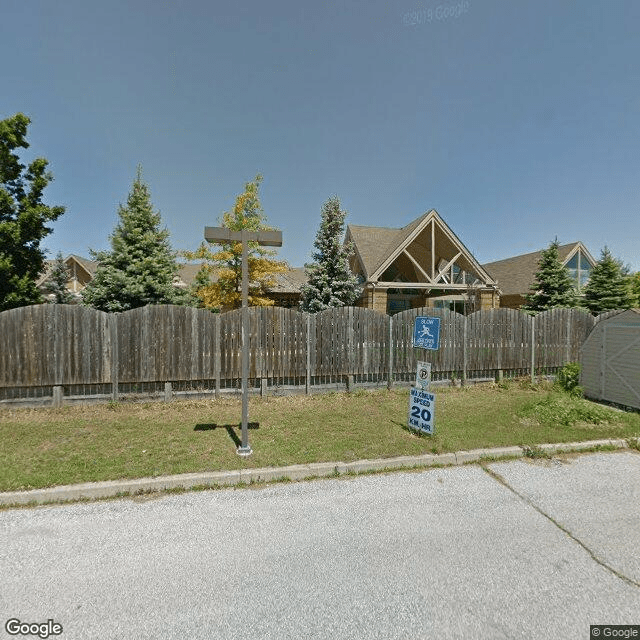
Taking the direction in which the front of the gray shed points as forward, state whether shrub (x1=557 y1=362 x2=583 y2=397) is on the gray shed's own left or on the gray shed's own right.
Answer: on the gray shed's own right

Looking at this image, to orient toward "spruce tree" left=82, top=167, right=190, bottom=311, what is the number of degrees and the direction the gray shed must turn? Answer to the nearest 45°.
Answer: approximately 45° to its right

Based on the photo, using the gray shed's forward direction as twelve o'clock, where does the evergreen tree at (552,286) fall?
The evergreen tree is roughly at 4 o'clock from the gray shed.

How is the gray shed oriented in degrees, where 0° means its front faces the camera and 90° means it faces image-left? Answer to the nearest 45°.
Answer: approximately 45°

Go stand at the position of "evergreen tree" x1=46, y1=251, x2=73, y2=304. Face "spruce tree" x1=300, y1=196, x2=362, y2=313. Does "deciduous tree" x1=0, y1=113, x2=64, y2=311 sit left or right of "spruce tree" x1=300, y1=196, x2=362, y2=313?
right

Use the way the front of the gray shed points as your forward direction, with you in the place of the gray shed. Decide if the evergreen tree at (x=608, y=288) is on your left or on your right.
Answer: on your right
